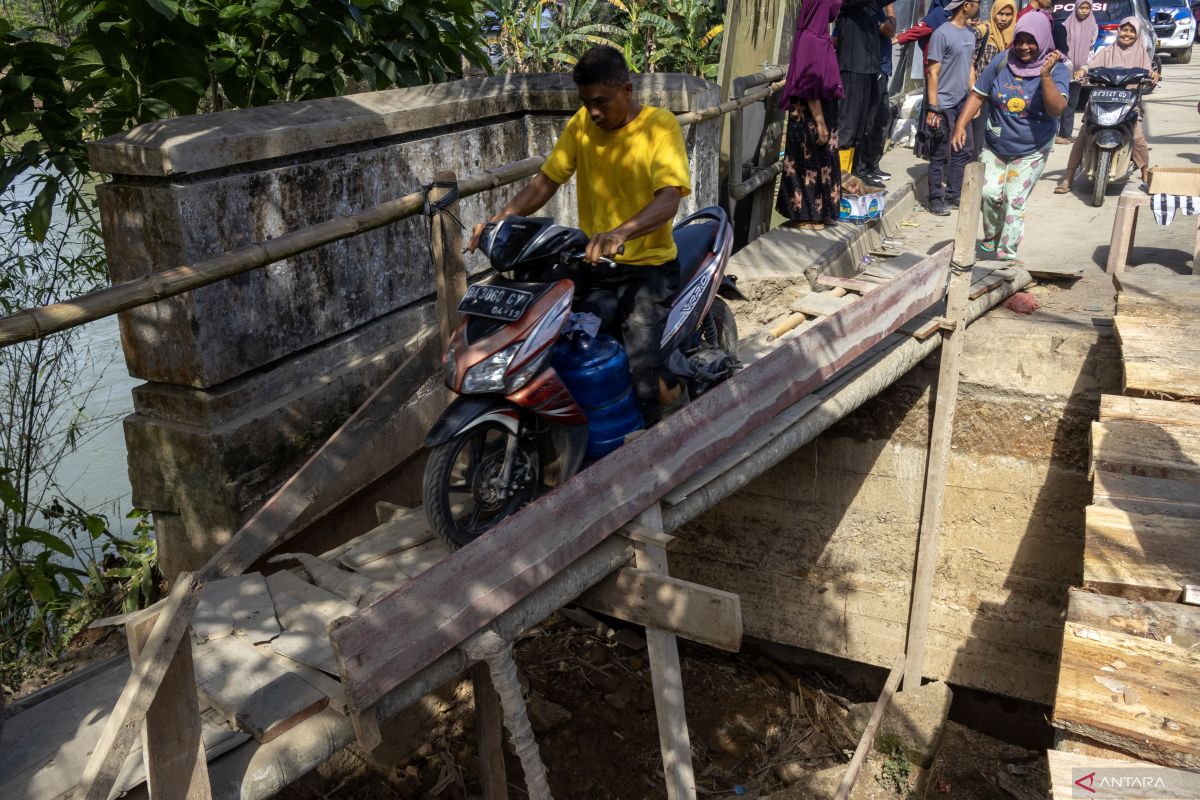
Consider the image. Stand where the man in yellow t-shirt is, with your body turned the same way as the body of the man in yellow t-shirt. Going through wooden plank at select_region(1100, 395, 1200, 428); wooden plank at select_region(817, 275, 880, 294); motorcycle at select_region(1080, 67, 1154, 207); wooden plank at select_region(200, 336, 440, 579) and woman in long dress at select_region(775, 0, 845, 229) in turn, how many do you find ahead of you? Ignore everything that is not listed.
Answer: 1

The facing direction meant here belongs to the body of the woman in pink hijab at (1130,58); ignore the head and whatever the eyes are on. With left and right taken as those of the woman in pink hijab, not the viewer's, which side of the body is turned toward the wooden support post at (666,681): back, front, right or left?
front

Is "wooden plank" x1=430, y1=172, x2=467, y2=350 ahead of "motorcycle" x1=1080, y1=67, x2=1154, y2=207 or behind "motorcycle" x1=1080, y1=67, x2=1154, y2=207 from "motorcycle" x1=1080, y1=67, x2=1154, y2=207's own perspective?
ahead

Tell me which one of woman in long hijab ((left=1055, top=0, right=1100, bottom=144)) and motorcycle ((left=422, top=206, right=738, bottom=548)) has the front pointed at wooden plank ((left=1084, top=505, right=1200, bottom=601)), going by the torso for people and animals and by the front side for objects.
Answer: the woman in long hijab

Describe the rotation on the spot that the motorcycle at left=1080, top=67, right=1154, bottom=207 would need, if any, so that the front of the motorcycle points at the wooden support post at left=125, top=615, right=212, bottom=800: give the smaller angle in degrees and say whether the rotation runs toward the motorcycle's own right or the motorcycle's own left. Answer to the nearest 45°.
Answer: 0° — it already faces it

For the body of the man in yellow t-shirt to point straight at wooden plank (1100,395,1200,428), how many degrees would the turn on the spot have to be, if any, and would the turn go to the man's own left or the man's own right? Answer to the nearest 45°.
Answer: approximately 135° to the man's own left

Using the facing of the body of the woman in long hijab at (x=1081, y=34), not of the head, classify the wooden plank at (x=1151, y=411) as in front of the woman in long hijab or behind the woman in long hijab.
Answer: in front

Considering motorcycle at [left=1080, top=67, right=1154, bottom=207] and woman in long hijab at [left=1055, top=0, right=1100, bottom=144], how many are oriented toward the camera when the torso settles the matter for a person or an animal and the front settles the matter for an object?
2

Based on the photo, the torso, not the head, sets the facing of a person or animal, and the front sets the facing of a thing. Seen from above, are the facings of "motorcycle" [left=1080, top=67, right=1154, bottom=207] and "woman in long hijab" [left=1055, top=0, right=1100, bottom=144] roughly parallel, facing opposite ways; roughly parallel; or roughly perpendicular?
roughly parallel

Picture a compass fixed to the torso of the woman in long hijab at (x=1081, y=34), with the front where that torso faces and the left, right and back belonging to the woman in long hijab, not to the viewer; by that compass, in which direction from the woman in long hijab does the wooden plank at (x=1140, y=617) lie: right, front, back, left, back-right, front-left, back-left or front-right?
front

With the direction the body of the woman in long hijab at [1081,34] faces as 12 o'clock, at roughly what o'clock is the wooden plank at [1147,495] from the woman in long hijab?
The wooden plank is roughly at 12 o'clock from the woman in long hijab.

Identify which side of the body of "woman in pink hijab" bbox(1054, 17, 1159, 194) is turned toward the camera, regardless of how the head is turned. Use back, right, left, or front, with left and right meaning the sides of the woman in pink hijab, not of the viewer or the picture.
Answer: front

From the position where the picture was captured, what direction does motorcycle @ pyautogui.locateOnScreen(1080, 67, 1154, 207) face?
facing the viewer

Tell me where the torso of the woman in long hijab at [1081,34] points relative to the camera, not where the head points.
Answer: toward the camera

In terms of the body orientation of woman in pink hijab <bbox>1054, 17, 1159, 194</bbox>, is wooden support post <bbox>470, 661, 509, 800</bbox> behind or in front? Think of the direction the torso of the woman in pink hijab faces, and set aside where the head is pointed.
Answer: in front

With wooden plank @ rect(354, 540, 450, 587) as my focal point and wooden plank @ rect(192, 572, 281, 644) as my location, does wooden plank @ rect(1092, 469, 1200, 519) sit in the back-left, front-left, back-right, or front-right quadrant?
front-right

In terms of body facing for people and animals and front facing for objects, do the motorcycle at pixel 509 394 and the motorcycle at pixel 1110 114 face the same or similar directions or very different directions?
same or similar directions

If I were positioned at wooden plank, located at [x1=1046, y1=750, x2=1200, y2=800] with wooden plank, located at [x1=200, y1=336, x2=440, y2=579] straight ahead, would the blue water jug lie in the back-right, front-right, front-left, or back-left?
front-right
